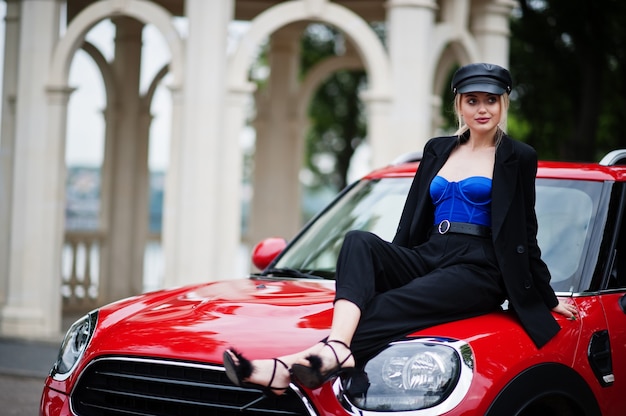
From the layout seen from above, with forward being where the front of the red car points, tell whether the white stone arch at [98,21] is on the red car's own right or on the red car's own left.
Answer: on the red car's own right

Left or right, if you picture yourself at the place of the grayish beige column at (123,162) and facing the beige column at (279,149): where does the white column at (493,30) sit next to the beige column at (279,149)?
right

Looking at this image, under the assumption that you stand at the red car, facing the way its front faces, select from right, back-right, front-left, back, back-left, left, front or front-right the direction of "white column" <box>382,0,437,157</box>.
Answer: back-right

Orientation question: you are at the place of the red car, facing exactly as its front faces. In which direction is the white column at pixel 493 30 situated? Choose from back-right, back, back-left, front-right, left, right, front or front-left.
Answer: back-right

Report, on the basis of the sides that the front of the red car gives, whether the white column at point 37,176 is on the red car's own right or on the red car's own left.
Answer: on the red car's own right

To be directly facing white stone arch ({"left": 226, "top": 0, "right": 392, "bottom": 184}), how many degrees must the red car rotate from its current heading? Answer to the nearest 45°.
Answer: approximately 135° to its right

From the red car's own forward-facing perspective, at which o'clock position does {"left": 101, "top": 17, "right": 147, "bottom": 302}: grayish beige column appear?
The grayish beige column is roughly at 4 o'clock from the red car.

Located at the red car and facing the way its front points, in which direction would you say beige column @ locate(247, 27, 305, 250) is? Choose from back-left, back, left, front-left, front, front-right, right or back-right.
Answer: back-right

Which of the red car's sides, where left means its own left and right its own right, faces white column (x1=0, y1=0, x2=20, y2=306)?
right

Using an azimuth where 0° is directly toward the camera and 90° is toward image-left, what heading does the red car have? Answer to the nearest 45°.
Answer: approximately 45°

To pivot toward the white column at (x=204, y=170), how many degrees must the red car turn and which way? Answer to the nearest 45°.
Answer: approximately 135° to its right
